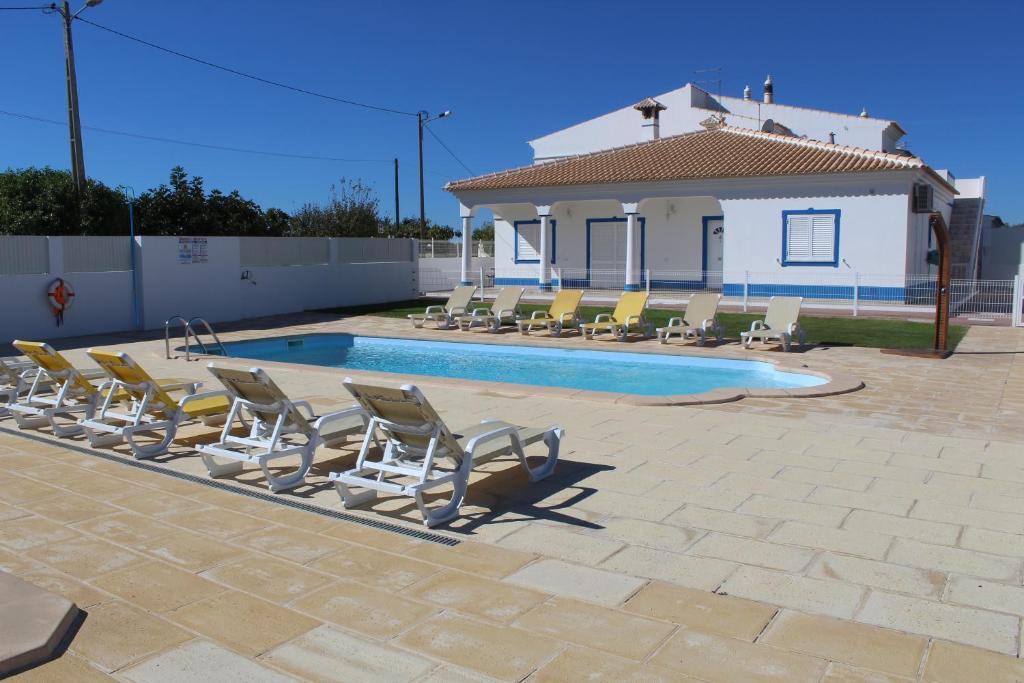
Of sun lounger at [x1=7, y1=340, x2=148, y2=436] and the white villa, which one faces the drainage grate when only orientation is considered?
the white villa

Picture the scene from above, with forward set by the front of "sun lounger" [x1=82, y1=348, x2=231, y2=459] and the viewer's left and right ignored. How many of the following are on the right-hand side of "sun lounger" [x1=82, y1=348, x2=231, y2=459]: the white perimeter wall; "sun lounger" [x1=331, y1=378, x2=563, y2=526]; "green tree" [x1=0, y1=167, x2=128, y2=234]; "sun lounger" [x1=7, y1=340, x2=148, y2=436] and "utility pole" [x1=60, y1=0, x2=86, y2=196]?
1

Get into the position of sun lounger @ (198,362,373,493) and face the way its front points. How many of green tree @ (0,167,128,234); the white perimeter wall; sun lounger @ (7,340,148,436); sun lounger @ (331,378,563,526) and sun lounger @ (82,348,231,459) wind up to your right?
1

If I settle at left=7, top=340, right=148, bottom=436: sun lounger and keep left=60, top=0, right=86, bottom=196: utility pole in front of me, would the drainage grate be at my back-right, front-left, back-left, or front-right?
back-right

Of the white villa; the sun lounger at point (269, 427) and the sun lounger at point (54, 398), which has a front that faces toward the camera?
the white villa

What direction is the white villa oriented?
toward the camera

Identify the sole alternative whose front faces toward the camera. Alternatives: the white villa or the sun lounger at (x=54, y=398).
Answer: the white villa

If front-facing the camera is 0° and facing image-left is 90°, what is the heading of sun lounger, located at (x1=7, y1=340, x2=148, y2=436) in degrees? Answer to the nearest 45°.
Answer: approximately 225°

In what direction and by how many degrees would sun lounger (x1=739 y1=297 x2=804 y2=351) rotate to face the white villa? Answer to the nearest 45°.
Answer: approximately 135° to its right

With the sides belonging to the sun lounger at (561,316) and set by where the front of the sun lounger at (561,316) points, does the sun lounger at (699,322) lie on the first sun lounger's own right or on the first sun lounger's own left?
on the first sun lounger's own left

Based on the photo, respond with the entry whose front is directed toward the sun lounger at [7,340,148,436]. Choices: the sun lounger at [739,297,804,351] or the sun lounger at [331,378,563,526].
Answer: the sun lounger at [739,297,804,351]

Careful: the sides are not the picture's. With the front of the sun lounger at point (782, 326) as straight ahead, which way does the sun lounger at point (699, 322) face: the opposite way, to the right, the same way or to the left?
the same way

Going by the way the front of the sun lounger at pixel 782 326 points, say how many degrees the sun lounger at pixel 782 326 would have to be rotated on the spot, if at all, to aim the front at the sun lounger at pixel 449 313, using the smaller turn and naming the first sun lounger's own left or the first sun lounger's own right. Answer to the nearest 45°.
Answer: approximately 45° to the first sun lounger's own right

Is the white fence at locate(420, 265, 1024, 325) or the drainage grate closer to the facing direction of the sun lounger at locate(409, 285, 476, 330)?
the drainage grate

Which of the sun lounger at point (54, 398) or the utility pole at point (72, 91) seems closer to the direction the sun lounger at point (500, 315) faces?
the sun lounger

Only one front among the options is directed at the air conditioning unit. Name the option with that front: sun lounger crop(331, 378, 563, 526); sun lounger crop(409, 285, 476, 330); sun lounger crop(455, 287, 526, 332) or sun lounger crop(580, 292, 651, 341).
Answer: sun lounger crop(331, 378, 563, 526)
